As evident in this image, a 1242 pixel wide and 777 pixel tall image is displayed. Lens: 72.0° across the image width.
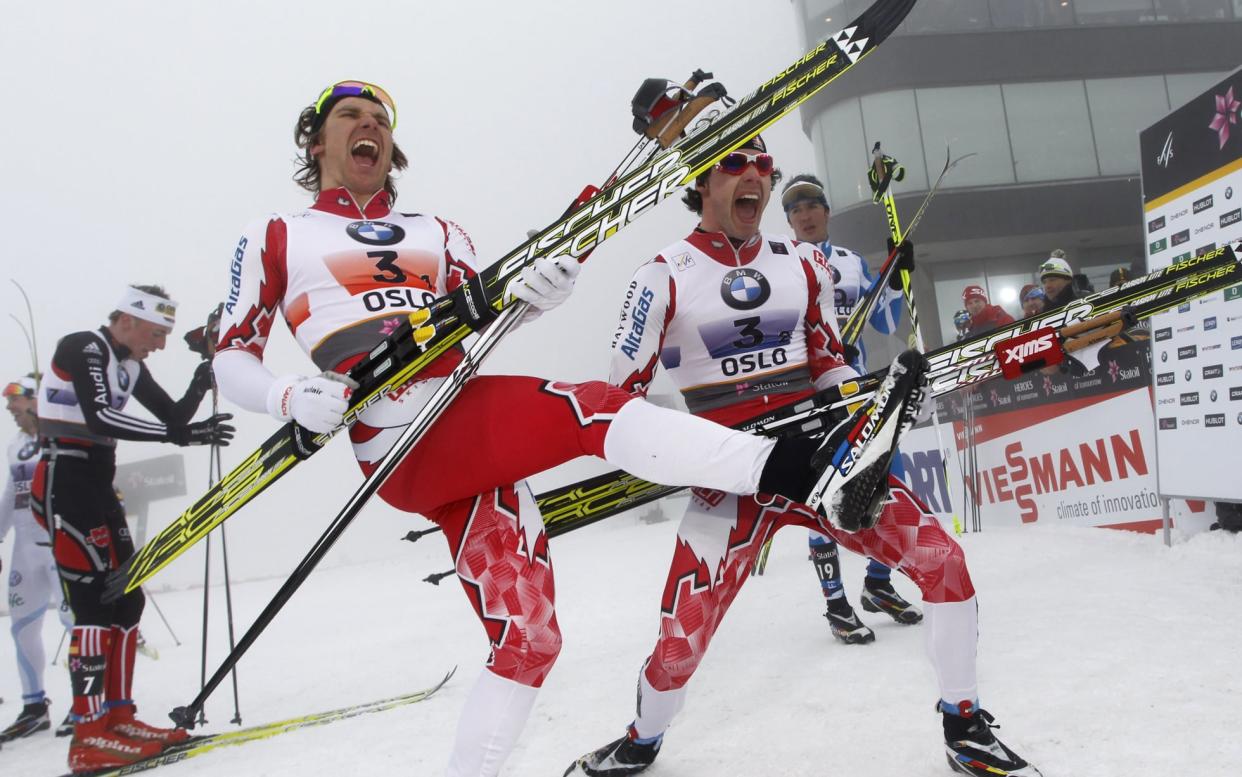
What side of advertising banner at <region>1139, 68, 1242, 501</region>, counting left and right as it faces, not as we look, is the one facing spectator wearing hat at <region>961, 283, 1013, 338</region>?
right

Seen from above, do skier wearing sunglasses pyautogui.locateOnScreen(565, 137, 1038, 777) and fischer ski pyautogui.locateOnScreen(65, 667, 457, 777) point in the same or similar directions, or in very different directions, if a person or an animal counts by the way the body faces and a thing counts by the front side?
very different directions

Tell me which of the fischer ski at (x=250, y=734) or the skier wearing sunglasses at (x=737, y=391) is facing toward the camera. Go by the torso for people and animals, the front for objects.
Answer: the skier wearing sunglasses

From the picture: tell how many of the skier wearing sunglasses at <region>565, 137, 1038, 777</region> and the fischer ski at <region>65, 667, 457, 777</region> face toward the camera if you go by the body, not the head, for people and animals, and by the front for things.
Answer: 1

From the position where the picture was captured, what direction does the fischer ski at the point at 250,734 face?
facing away from the viewer and to the right of the viewer

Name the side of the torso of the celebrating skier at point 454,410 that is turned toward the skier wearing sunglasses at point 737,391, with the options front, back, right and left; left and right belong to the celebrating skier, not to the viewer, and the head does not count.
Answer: left

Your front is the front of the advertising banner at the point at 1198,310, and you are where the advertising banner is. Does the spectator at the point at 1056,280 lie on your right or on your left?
on your right

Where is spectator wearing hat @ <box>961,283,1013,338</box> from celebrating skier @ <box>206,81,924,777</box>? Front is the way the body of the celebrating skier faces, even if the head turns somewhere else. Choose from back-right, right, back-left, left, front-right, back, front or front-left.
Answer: left

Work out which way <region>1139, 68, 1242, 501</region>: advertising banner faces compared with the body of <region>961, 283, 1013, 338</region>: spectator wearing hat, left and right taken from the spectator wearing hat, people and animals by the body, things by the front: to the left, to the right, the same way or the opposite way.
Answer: the same way

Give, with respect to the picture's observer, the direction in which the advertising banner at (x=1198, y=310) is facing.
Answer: facing the viewer and to the left of the viewer

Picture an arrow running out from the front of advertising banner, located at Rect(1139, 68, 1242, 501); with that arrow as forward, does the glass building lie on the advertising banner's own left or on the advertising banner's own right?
on the advertising banner's own right

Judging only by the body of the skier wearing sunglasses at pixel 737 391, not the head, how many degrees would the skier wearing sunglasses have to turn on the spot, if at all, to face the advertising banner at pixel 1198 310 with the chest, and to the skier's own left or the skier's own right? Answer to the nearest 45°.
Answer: approximately 135° to the skier's own left

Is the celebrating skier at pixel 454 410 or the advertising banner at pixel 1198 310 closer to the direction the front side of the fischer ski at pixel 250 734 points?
the advertising banner

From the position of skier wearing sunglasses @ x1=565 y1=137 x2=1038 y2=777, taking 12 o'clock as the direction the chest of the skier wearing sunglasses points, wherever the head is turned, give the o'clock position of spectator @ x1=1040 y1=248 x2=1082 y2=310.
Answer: The spectator is roughly at 7 o'clock from the skier wearing sunglasses.

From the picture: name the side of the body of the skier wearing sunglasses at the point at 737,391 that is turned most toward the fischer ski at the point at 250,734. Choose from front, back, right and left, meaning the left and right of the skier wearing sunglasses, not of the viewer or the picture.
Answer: right

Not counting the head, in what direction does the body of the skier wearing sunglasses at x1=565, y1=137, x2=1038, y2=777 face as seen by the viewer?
toward the camera

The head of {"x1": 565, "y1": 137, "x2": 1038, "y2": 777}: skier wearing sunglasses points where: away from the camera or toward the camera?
toward the camera
